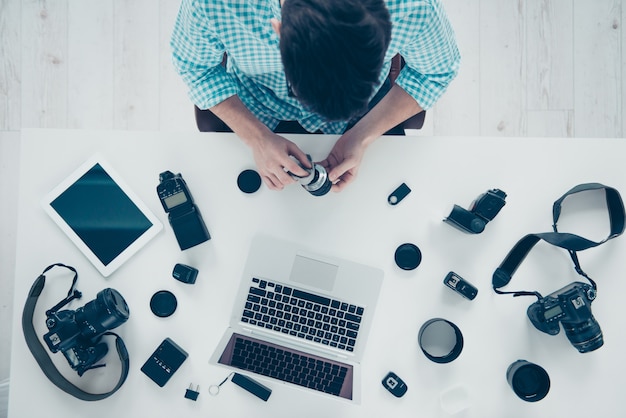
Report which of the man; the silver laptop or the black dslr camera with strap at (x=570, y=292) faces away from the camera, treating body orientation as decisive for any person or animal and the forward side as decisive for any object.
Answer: the silver laptop

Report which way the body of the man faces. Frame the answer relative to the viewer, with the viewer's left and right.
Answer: facing the viewer

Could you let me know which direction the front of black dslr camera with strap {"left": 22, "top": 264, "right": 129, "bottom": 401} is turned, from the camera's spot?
facing away from the viewer and to the right of the viewer

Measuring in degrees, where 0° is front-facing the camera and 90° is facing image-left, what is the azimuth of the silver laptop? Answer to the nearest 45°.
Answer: approximately 180°

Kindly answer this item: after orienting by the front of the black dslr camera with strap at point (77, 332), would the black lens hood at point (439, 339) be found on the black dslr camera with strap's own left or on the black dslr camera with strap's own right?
on the black dslr camera with strap's own right

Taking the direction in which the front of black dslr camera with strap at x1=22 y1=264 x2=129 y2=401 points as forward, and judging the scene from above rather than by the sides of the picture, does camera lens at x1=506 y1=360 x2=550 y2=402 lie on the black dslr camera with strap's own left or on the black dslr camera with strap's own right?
on the black dslr camera with strap's own right

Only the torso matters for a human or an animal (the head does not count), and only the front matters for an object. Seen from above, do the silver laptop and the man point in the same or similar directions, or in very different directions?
very different directions

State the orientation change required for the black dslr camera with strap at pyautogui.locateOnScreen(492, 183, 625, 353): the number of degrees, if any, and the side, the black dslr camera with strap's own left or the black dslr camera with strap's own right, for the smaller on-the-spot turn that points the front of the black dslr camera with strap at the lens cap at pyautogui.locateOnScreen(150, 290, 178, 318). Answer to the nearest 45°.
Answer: approximately 90° to the black dslr camera with strap's own right

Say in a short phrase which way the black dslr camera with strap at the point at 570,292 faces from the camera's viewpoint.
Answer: facing the viewer and to the right of the viewer
